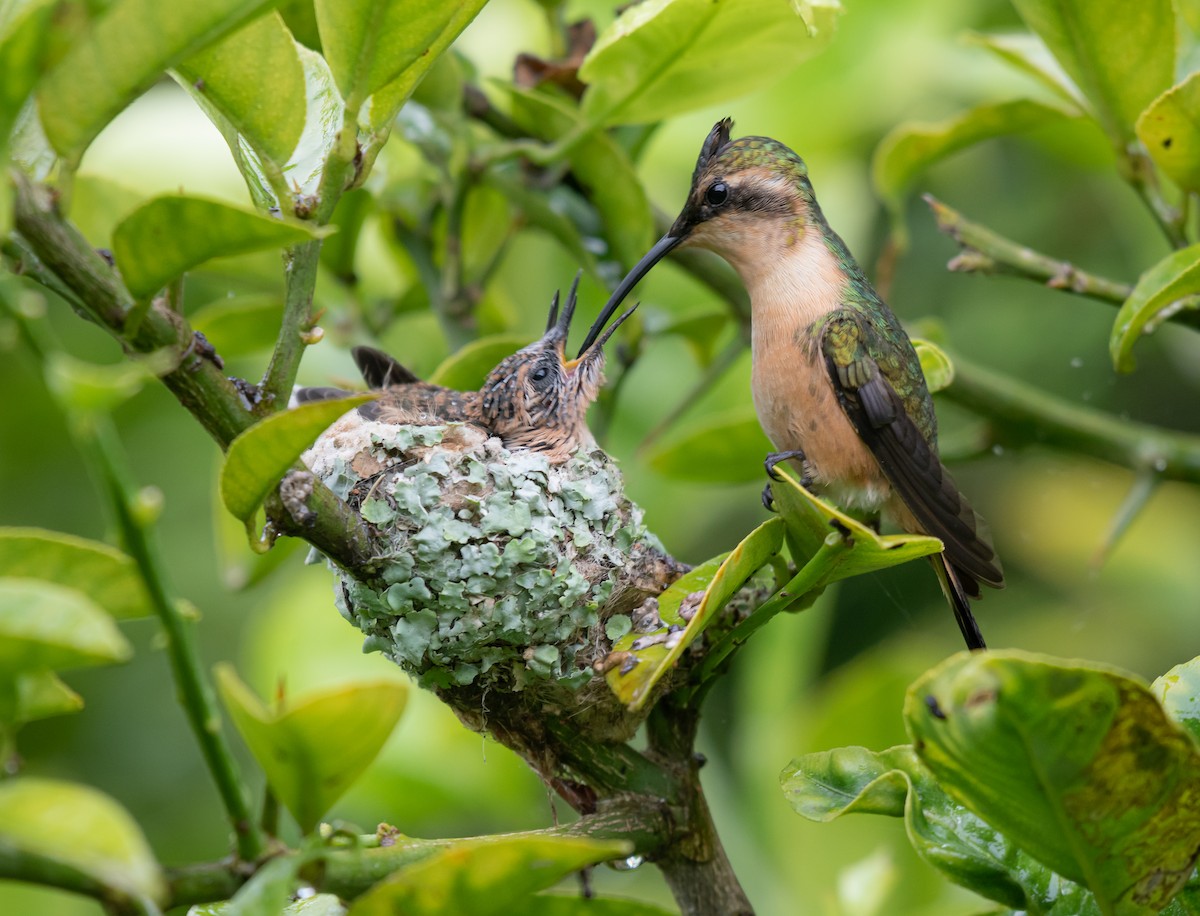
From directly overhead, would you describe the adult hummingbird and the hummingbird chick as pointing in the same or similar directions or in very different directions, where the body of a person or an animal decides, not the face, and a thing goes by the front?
very different directions

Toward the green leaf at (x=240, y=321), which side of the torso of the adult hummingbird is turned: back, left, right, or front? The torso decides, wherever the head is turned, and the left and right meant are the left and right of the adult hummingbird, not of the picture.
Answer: front

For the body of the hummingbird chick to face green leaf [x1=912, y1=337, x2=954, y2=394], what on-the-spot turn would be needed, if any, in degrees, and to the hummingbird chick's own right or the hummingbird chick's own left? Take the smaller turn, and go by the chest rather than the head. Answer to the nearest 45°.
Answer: approximately 45° to the hummingbird chick's own right

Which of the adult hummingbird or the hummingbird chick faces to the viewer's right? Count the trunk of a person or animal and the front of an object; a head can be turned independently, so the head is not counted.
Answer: the hummingbird chick

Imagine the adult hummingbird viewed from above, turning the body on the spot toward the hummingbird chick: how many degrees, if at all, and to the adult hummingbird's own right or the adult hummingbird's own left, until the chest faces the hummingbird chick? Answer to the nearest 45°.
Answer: approximately 45° to the adult hummingbird's own right

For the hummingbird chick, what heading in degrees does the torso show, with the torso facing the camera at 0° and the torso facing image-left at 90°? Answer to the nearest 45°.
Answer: approximately 270°

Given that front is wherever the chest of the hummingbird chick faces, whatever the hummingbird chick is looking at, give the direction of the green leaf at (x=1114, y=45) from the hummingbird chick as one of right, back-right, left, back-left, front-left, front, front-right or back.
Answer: front-right

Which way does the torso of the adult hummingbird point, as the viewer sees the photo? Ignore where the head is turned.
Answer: to the viewer's left

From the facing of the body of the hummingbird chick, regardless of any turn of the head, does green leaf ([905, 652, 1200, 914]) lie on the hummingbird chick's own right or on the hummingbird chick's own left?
on the hummingbird chick's own right
